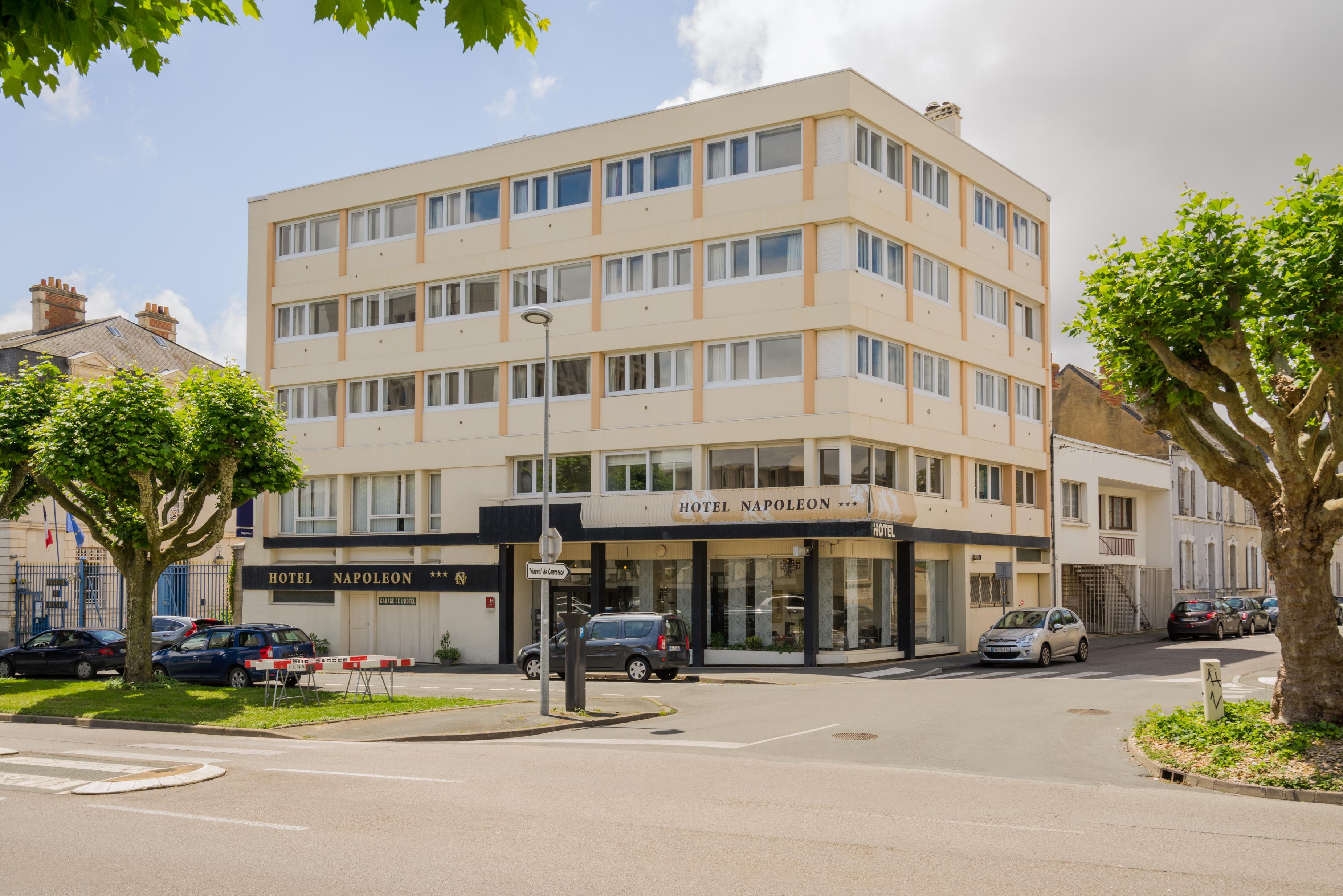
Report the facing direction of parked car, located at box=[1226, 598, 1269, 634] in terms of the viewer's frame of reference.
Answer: facing away from the viewer and to the right of the viewer

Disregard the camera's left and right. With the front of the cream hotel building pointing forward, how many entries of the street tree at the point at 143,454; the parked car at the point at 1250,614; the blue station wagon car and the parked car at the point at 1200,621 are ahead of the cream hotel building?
2

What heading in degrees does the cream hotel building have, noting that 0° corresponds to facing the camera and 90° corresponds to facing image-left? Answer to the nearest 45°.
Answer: approximately 45°

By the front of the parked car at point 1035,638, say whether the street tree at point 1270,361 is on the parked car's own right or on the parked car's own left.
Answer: on the parked car's own left

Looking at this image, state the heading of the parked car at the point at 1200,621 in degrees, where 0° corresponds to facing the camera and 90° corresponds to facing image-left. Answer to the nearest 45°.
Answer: approximately 225°

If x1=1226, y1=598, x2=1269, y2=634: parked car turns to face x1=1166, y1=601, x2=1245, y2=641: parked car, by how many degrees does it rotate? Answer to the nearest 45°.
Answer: approximately 135° to its right

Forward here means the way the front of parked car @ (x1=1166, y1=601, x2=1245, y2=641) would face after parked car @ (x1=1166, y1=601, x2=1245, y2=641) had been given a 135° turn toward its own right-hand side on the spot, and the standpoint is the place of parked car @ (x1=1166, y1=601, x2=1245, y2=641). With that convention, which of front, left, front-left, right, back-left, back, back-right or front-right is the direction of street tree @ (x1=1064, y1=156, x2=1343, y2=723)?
front

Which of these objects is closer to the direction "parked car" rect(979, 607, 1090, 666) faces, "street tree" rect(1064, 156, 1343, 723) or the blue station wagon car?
the blue station wagon car

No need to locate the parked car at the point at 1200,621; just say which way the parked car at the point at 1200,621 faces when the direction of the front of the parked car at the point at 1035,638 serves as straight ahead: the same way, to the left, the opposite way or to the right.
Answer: the opposite way
